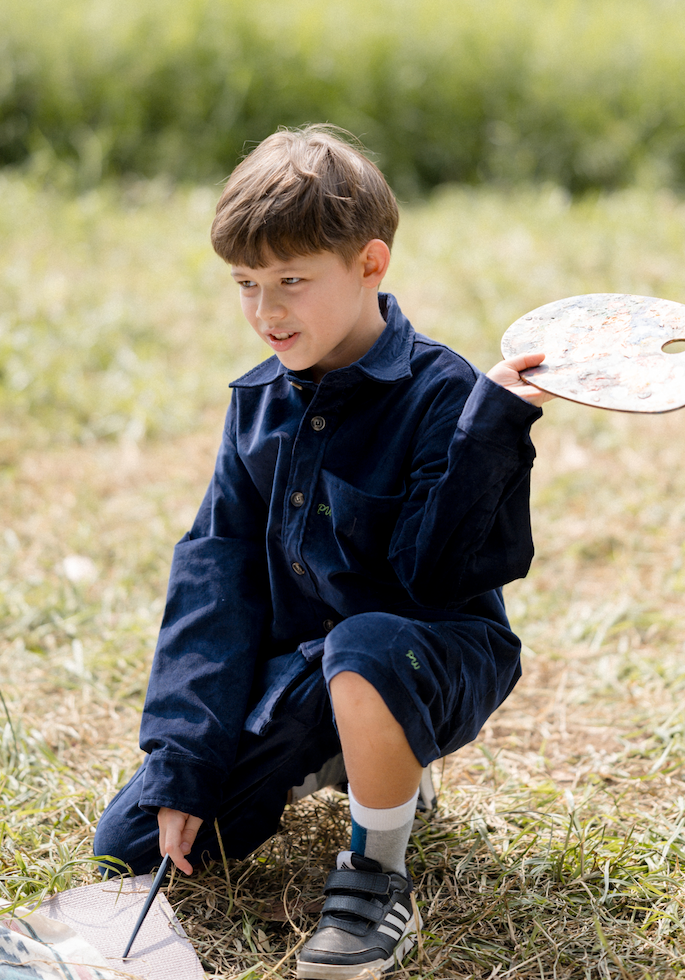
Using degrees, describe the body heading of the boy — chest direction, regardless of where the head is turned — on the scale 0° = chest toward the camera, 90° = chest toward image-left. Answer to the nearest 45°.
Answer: approximately 45°

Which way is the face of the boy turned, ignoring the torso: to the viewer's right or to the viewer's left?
to the viewer's left
